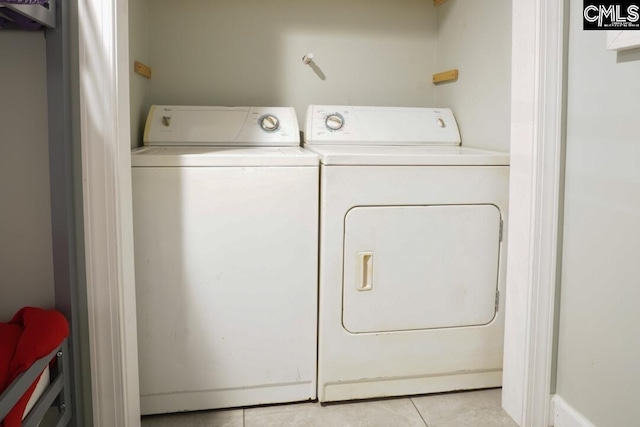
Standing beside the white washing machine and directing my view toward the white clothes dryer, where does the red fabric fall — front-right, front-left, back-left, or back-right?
back-right

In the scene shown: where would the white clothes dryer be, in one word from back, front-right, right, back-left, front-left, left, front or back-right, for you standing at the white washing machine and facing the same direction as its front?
left

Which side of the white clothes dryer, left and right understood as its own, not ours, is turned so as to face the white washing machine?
right

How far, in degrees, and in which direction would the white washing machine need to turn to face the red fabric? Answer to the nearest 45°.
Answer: approximately 45° to its right

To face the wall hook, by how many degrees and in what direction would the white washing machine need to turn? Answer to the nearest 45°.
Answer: approximately 135° to its left

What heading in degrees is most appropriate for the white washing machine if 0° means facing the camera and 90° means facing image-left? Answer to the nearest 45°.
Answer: approximately 0°

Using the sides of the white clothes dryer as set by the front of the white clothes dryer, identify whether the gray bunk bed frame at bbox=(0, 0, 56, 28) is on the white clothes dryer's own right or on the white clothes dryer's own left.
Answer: on the white clothes dryer's own right

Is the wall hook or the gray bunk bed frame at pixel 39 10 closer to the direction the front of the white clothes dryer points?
the gray bunk bed frame

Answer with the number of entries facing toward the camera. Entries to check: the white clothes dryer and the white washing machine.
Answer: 2
